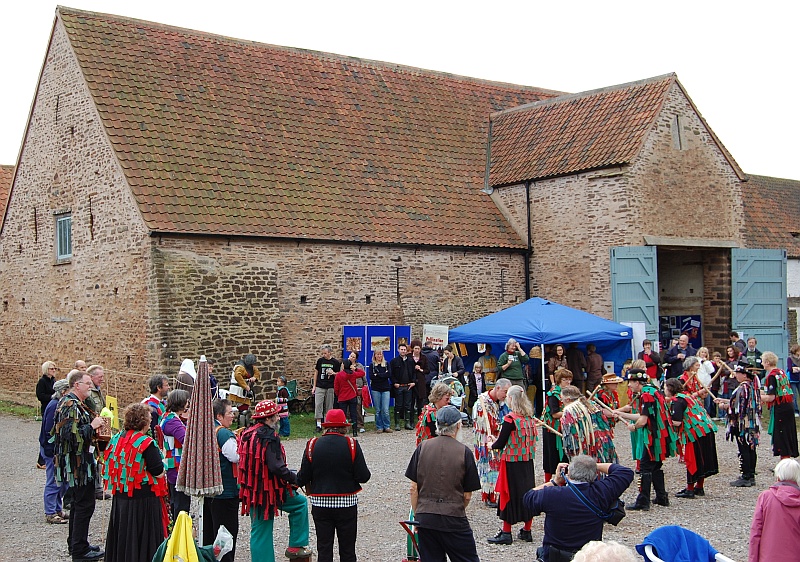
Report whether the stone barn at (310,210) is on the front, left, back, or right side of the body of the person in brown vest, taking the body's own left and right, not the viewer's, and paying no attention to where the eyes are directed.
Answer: front

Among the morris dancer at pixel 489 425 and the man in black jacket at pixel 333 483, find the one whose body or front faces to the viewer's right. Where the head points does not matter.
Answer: the morris dancer

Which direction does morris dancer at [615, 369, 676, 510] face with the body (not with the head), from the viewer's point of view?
to the viewer's left

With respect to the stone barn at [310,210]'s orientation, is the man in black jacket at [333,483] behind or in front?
in front

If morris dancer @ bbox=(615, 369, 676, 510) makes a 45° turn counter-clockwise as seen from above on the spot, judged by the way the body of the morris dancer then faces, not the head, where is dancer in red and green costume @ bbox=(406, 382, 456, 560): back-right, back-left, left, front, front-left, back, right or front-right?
front

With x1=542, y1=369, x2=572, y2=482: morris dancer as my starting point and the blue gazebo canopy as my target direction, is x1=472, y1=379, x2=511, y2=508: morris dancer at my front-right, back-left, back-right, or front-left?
back-left

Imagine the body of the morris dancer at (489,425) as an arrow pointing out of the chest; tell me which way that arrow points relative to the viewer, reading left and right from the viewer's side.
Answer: facing to the right of the viewer

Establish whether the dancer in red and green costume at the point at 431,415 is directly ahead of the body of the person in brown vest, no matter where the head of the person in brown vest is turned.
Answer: yes

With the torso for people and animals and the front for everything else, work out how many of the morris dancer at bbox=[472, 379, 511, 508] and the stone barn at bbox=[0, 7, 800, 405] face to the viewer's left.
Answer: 0

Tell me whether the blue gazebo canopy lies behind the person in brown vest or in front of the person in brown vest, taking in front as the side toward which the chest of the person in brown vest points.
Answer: in front

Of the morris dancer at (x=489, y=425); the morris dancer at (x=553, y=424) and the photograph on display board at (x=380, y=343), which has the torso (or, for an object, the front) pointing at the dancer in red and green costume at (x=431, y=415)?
the photograph on display board

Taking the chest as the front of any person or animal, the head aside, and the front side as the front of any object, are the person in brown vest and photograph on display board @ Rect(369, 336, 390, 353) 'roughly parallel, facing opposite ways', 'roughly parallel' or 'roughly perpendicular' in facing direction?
roughly parallel, facing opposite ways

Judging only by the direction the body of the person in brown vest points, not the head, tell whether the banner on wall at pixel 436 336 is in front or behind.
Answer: in front

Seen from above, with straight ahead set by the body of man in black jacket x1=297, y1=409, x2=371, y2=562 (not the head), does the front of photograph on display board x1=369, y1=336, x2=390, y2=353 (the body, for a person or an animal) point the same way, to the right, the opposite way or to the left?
the opposite way

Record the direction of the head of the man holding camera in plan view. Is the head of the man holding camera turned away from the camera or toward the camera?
away from the camera

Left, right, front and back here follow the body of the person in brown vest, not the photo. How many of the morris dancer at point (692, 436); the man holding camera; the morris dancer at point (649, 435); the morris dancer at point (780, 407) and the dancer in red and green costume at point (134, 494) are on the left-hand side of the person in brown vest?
1

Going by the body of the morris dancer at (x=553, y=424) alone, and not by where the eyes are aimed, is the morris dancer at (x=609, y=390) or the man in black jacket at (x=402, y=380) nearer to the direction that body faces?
the morris dancer

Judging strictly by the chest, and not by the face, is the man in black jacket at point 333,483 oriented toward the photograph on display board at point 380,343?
yes

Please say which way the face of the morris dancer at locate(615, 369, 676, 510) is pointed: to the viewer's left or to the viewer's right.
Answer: to the viewer's left

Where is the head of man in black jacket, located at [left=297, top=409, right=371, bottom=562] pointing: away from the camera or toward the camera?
away from the camera
